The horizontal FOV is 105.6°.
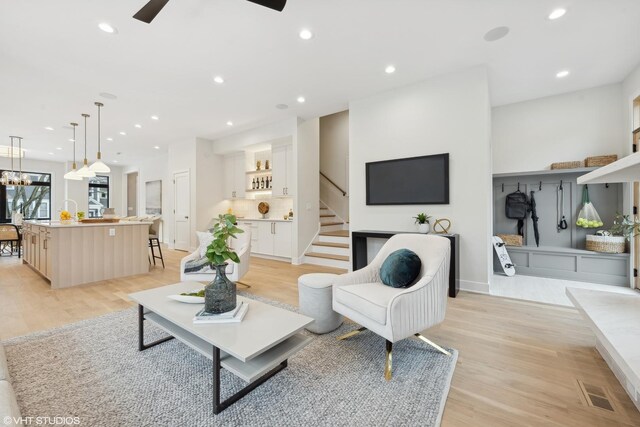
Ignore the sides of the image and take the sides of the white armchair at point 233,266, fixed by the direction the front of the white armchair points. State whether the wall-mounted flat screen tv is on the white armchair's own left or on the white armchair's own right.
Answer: on the white armchair's own left

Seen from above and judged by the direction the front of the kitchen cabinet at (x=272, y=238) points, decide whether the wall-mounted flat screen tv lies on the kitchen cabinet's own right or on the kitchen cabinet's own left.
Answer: on the kitchen cabinet's own left

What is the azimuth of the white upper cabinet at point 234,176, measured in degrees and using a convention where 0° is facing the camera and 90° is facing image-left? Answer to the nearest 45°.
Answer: approximately 45°

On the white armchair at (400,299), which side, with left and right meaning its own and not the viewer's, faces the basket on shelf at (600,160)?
back

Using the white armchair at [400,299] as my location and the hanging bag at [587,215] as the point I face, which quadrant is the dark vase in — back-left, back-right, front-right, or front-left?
back-left

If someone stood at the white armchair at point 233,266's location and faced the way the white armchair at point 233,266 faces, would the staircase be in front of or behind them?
behind

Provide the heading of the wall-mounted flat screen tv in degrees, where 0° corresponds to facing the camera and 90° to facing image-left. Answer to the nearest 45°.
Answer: approximately 45°

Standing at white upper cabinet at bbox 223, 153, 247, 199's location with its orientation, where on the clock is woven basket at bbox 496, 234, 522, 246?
The woven basket is roughly at 9 o'clock from the white upper cabinet.

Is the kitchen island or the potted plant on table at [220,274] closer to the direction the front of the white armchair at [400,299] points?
the potted plant on table

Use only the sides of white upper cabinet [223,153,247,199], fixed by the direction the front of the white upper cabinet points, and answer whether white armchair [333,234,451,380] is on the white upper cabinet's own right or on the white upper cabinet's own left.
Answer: on the white upper cabinet's own left

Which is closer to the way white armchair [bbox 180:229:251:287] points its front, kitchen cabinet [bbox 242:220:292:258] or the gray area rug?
the gray area rug

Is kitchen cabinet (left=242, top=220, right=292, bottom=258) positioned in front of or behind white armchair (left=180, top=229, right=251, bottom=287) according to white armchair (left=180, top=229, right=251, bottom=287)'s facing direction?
behind
